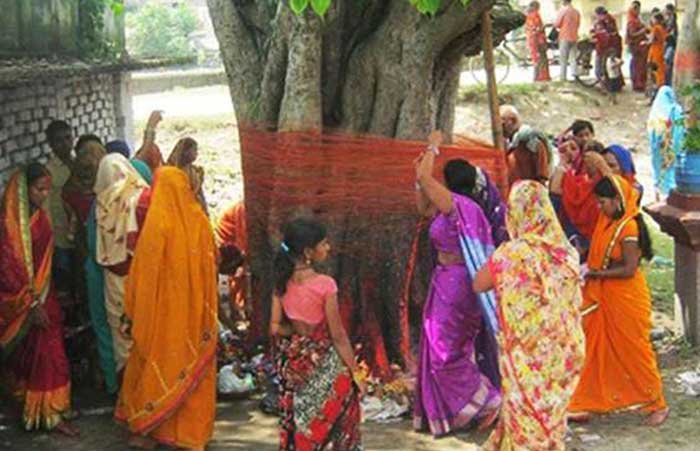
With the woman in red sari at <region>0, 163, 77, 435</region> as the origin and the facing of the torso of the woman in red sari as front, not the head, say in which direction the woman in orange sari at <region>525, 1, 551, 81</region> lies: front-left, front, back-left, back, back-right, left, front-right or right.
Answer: left

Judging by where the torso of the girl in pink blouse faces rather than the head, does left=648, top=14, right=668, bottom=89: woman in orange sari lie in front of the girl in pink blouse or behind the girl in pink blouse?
in front

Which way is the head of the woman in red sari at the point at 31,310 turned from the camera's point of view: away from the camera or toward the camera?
toward the camera

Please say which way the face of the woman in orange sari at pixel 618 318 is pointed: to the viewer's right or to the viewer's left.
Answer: to the viewer's left

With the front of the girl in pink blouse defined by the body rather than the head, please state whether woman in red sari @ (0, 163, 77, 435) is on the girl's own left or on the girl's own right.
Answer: on the girl's own left

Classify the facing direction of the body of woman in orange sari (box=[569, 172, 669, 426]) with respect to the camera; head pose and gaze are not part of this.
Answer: to the viewer's left
